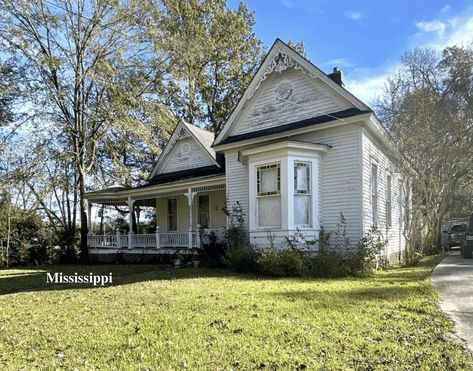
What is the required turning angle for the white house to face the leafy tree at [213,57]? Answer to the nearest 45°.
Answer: approximately 135° to its right

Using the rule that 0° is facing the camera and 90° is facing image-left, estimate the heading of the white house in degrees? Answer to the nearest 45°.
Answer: approximately 45°
